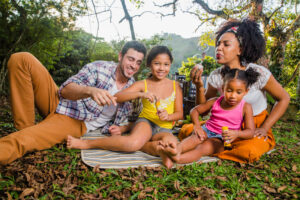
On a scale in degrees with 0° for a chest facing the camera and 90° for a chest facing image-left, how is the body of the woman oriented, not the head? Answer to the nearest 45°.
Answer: approximately 45°

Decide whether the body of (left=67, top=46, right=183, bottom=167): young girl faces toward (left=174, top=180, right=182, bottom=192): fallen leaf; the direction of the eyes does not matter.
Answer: yes

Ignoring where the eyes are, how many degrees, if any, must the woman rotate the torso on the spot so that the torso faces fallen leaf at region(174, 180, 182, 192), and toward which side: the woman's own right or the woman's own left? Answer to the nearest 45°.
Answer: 0° — they already face it

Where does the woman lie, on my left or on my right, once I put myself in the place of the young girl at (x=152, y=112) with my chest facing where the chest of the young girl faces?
on my left

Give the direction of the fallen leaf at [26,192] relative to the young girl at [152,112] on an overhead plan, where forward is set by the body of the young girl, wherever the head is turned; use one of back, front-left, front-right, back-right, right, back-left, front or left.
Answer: front-right

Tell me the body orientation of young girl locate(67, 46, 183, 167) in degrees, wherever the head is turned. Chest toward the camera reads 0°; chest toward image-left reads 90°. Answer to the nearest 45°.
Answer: approximately 0°

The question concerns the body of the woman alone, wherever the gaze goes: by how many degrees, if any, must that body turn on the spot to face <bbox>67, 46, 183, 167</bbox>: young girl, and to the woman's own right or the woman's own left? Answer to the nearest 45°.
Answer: approximately 45° to the woman's own right
